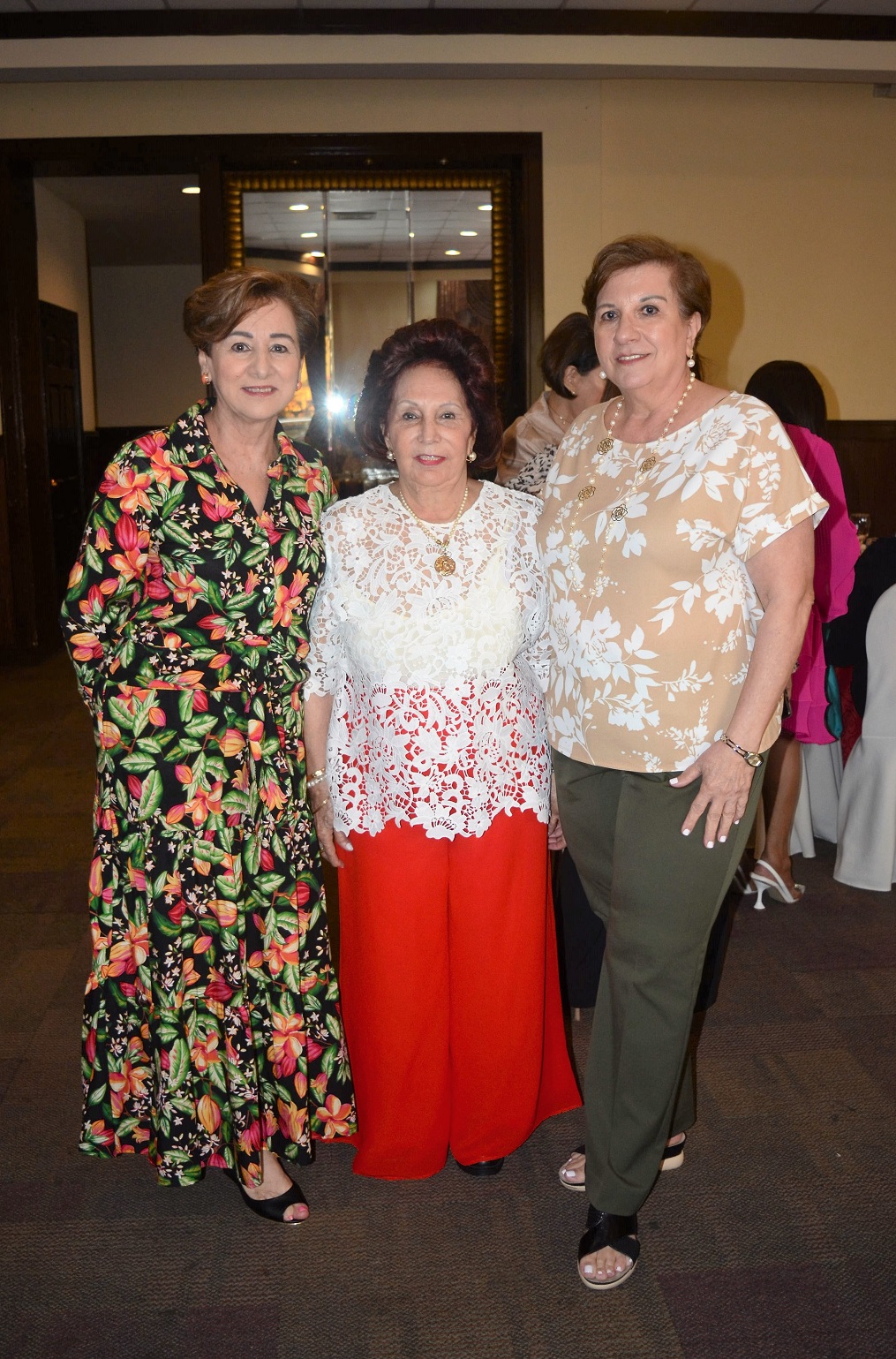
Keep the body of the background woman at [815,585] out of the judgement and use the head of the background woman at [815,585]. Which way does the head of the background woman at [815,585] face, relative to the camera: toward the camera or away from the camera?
away from the camera

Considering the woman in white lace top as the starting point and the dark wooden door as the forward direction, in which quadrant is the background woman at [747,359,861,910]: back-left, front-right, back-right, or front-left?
front-right

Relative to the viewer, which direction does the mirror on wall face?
toward the camera

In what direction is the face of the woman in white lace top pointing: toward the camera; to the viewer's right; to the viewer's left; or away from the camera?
toward the camera

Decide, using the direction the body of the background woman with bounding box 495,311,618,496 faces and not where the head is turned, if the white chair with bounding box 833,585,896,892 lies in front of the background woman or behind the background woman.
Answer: in front

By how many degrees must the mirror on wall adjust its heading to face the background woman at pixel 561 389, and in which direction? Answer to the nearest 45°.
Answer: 0° — it already faces them

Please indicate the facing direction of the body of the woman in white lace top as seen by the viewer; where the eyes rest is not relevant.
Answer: toward the camera

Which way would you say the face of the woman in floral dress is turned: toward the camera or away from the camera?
toward the camera

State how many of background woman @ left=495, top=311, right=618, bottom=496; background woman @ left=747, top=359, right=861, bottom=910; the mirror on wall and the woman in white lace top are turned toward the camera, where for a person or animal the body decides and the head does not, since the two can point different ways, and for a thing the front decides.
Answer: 2

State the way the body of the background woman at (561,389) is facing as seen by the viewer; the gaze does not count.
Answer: to the viewer's right

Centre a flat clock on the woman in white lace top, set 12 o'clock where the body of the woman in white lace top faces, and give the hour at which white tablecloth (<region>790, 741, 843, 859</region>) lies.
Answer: The white tablecloth is roughly at 7 o'clock from the woman in white lace top.
